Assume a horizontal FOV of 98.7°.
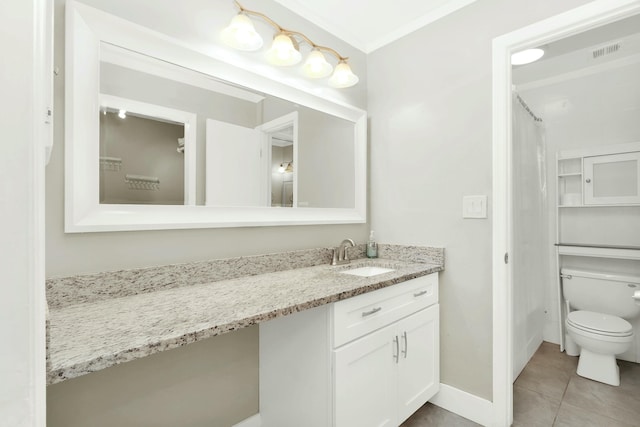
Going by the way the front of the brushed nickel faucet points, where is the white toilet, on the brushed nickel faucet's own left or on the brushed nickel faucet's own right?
on the brushed nickel faucet's own left

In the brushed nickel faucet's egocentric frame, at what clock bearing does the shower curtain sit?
The shower curtain is roughly at 10 o'clock from the brushed nickel faucet.

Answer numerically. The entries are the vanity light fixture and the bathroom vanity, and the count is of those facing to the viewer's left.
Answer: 0

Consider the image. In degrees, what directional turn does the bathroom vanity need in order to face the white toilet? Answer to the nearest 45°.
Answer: approximately 45° to its left

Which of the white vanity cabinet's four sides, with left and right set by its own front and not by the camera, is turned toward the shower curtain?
left

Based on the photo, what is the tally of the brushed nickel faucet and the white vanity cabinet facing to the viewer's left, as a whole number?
0

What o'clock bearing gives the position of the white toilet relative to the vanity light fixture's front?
The white toilet is roughly at 10 o'clock from the vanity light fixture.

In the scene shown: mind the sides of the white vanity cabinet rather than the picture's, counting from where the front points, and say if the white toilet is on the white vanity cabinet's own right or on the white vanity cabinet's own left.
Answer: on the white vanity cabinet's own left

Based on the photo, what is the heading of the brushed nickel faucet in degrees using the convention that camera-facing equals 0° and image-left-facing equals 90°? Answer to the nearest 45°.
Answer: approximately 315°
